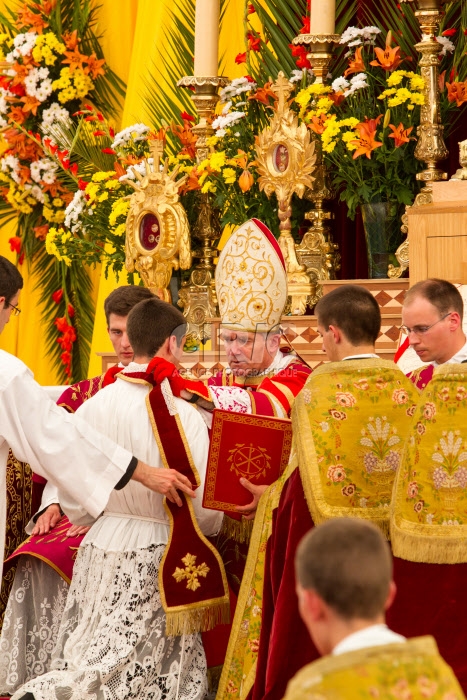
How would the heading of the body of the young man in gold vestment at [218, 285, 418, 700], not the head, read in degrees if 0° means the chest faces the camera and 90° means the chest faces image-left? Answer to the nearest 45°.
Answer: approximately 135°

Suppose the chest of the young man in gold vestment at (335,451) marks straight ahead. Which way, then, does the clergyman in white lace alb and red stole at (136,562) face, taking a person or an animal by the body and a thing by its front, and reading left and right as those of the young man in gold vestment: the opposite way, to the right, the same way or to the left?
to the right

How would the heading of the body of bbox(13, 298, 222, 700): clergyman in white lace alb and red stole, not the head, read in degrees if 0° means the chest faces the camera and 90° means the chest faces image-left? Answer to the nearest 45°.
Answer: approximately 225°

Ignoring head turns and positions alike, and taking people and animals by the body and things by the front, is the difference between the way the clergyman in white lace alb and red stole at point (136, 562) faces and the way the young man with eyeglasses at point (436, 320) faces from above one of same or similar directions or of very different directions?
very different directions

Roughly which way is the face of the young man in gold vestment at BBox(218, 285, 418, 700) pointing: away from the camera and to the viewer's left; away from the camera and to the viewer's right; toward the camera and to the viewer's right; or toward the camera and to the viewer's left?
away from the camera and to the viewer's left
